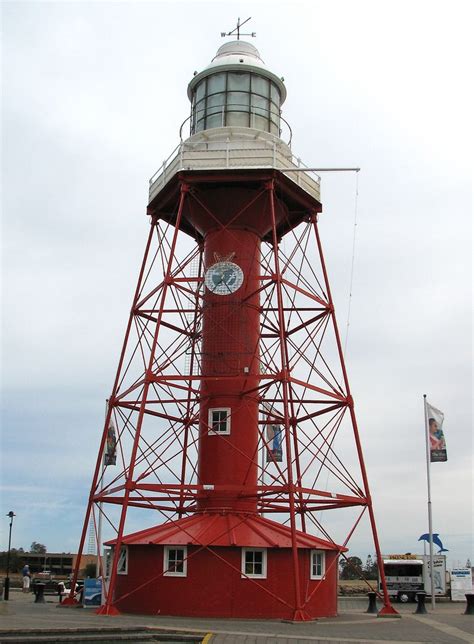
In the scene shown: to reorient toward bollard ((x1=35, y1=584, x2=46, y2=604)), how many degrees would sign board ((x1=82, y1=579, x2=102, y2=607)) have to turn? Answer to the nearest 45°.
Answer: approximately 135° to its right

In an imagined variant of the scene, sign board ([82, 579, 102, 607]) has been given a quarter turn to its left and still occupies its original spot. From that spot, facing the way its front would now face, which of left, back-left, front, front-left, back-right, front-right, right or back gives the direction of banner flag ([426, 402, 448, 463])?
front
